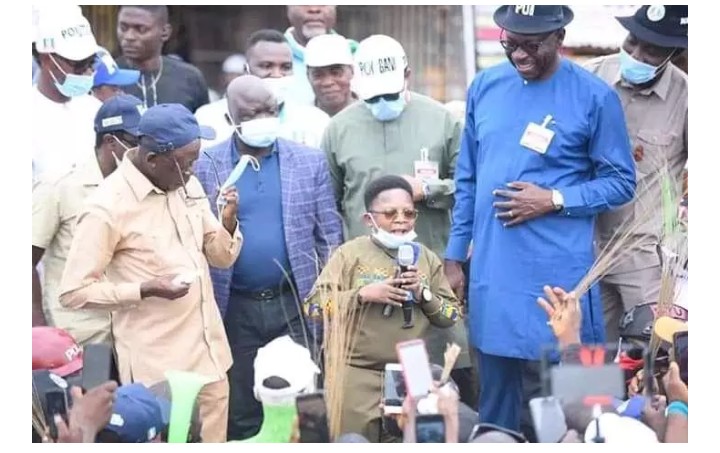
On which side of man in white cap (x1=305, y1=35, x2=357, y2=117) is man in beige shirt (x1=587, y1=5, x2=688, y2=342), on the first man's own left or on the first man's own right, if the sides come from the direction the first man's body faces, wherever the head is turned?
on the first man's own left

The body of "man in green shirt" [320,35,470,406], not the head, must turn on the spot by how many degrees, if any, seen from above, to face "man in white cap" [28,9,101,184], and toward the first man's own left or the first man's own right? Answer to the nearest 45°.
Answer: approximately 90° to the first man's own right

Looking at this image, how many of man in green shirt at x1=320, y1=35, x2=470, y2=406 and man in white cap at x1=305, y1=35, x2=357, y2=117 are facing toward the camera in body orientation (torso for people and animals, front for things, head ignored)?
2

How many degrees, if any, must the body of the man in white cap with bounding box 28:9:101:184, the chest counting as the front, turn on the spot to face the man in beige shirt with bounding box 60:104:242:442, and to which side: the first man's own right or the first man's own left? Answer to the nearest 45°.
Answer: approximately 45° to the first man's own right

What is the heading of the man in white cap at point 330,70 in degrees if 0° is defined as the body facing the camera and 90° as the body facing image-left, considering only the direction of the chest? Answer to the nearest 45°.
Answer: approximately 0°

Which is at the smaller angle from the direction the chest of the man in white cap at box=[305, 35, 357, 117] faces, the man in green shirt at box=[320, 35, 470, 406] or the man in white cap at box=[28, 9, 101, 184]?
the man in green shirt

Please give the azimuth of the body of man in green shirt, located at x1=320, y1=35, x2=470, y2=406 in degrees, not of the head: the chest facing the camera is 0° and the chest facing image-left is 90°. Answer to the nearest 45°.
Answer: approximately 0°

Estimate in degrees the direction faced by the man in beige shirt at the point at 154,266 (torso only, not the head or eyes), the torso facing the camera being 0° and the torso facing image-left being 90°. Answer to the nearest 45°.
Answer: approximately 315°

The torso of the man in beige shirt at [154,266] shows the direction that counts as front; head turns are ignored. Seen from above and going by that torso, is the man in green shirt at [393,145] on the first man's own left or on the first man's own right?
on the first man's own left

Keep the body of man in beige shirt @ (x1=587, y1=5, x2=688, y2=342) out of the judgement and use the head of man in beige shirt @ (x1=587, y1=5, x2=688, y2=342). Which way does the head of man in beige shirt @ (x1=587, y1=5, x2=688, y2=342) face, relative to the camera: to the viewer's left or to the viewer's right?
to the viewer's left
